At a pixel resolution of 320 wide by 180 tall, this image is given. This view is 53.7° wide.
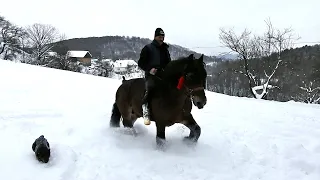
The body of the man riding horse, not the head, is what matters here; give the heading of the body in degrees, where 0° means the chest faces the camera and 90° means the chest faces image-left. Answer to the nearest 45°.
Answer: approximately 315°

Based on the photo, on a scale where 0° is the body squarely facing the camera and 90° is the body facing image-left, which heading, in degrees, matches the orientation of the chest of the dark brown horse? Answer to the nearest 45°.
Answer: approximately 315°
